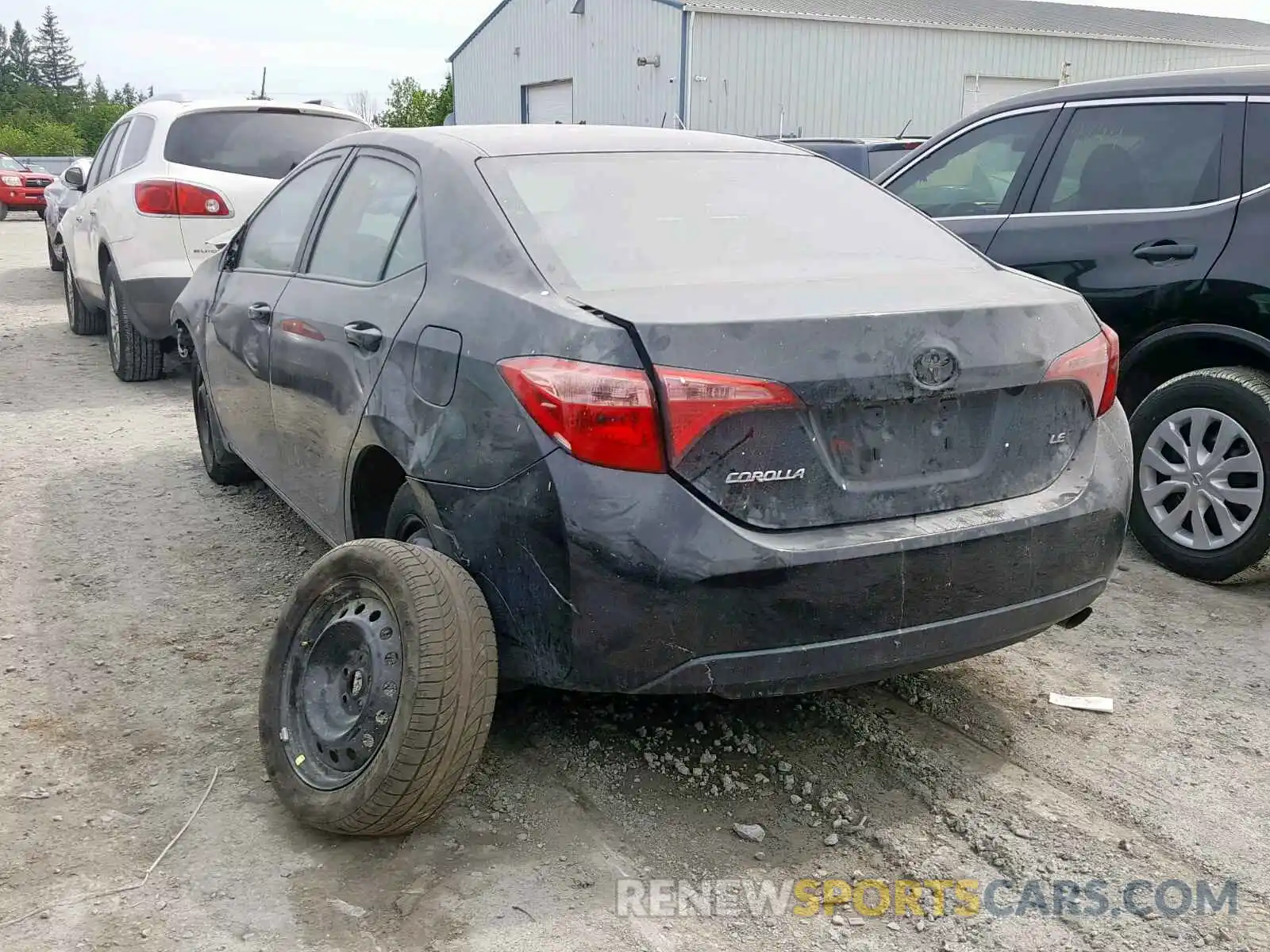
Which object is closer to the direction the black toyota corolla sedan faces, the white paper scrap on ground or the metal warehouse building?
the metal warehouse building

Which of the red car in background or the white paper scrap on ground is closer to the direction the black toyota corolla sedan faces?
the red car in background

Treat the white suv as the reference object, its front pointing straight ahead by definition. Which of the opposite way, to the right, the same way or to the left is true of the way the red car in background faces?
the opposite way

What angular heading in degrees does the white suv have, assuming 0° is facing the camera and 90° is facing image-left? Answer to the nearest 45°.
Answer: approximately 135°

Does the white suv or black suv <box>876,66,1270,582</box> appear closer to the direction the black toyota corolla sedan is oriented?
the white suv

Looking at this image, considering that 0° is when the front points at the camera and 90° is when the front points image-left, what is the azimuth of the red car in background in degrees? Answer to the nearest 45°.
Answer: approximately 315°

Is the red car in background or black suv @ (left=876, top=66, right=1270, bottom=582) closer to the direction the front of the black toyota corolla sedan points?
the red car in background

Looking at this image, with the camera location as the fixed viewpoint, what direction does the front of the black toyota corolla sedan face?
facing away from the viewer and to the left of the viewer

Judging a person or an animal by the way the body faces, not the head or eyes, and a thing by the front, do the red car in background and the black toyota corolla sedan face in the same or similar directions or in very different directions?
very different directions

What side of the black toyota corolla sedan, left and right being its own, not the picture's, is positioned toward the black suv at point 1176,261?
right

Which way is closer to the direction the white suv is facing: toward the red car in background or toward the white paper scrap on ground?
the red car in background

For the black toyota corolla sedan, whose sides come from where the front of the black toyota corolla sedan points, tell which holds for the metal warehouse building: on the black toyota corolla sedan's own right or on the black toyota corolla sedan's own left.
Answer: on the black toyota corolla sedan's own right

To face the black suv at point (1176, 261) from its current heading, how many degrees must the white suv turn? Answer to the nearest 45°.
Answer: approximately 180°
